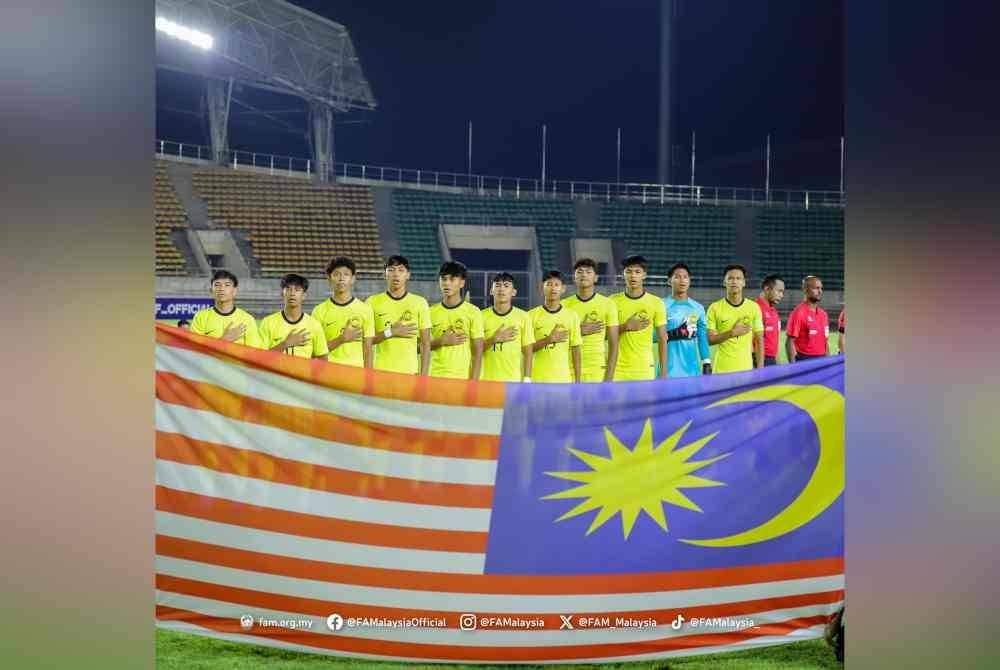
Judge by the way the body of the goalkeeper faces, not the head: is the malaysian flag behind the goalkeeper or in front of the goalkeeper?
in front

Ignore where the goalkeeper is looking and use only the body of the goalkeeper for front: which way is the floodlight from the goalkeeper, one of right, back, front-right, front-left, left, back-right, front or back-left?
back-right

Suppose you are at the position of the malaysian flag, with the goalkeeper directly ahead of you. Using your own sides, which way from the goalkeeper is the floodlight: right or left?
left

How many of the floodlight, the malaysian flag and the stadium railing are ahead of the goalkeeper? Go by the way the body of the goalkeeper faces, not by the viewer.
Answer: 1

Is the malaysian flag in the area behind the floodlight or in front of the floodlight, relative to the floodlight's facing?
in front

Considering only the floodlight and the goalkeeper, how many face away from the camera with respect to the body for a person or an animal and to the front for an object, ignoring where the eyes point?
0

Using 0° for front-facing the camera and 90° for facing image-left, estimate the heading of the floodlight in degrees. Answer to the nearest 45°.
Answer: approximately 315°

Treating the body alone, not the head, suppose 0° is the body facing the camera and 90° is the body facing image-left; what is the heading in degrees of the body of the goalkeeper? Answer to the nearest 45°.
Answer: approximately 0°
